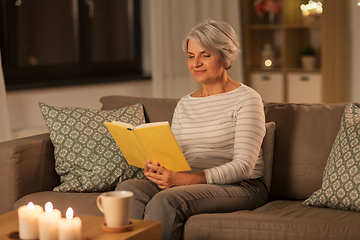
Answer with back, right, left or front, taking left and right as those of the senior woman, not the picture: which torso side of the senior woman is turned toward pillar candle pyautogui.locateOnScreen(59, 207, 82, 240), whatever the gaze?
front

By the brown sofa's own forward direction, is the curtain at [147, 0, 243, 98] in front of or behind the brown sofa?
behind

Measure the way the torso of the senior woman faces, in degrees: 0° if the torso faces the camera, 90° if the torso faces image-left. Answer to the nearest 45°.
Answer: approximately 45°

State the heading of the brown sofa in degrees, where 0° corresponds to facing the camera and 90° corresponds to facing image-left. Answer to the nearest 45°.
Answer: approximately 0°

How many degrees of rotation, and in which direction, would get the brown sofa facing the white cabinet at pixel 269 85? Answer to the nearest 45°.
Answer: approximately 180°

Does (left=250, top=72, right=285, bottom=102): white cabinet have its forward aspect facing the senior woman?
yes

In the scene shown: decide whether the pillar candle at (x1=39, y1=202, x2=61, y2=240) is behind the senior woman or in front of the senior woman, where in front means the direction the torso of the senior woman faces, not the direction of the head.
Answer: in front

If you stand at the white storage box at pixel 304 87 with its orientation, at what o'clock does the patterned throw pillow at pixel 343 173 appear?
The patterned throw pillow is roughly at 12 o'clock from the white storage box.

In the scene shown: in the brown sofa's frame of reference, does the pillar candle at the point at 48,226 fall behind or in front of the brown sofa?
in front

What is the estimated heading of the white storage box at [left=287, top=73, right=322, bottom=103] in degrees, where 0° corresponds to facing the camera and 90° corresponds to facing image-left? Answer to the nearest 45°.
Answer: approximately 0°

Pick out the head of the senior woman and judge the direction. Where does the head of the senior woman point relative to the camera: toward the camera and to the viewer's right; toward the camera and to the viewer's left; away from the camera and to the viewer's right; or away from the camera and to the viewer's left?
toward the camera and to the viewer's left
